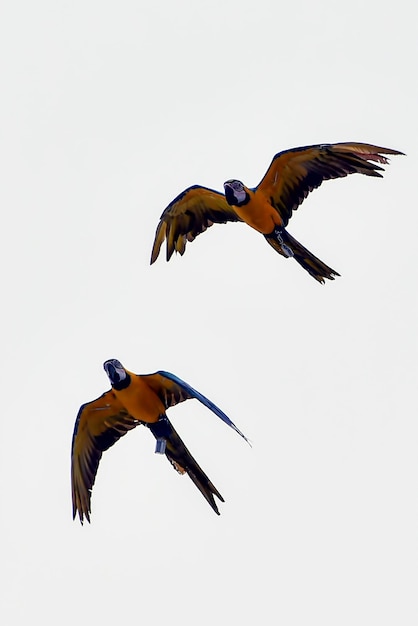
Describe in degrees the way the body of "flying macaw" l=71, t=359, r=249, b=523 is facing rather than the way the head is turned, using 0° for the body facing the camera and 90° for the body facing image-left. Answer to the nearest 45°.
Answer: approximately 45°
